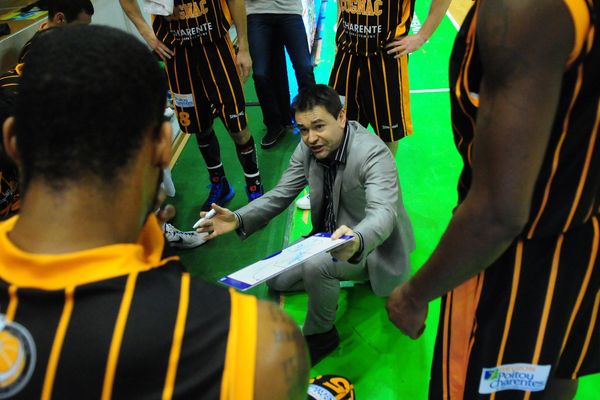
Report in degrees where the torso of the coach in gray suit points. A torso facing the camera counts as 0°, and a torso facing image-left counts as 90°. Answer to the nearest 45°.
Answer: approximately 45°

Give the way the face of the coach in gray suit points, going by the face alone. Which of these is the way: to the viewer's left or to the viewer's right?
to the viewer's left
